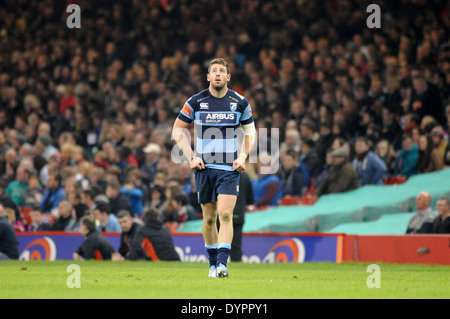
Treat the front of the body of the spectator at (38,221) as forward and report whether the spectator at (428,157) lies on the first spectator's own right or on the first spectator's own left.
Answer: on the first spectator's own left

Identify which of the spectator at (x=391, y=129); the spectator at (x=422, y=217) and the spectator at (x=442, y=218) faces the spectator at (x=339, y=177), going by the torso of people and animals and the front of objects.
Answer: the spectator at (x=391, y=129)

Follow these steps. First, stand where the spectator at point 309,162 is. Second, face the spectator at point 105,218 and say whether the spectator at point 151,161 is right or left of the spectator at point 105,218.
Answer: right

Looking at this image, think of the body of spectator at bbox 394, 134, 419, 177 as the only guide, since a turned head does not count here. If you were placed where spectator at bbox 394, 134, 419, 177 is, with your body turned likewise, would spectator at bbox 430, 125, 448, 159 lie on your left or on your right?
on your left

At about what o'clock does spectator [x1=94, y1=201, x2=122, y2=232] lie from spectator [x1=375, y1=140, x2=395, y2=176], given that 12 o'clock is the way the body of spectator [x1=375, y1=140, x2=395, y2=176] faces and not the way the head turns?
spectator [x1=94, y1=201, x2=122, y2=232] is roughly at 1 o'clock from spectator [x1=375, y1=140, x2=395, y2=176].

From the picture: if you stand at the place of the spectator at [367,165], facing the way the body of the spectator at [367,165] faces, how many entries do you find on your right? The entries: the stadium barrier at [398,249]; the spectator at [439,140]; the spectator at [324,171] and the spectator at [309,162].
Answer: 2
